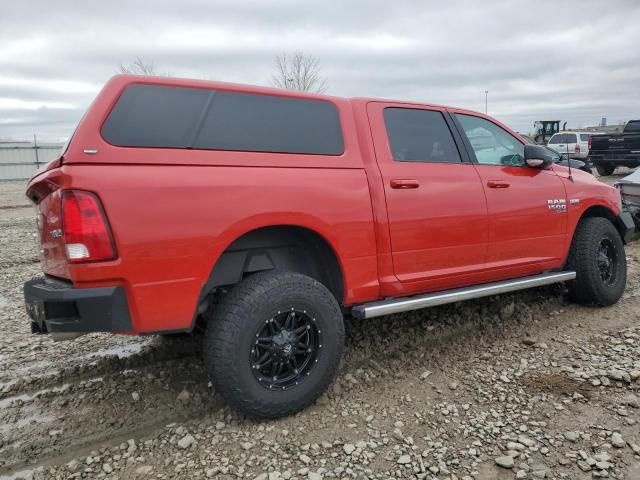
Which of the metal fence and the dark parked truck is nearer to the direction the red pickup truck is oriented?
the dark parked truck

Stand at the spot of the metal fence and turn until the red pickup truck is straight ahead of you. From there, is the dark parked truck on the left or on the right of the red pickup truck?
left

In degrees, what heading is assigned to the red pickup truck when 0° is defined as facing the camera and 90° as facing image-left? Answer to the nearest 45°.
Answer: approximately 225°

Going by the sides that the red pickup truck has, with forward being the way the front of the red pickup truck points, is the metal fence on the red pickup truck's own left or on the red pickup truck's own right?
on the red pickup truck's own left
